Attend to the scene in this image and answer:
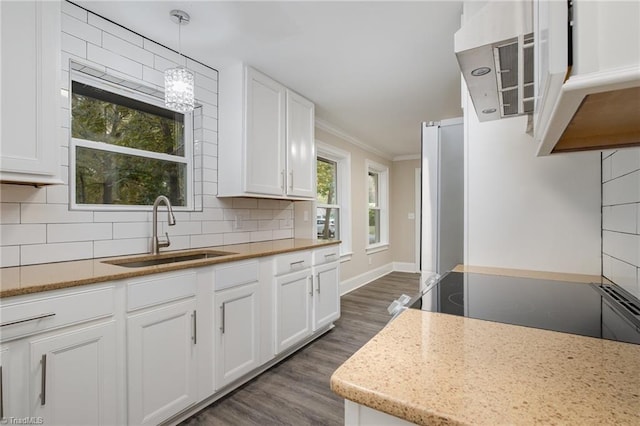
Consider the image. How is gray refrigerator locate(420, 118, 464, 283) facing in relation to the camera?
to the viewer's left

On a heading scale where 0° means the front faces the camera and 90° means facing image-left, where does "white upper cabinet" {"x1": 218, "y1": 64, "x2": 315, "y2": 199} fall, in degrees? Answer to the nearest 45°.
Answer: approximately 315°

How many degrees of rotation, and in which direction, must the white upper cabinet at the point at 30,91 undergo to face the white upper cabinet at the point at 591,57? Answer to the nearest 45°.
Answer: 0° — it already faces it

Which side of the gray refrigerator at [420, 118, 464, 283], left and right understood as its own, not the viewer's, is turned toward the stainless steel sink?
front

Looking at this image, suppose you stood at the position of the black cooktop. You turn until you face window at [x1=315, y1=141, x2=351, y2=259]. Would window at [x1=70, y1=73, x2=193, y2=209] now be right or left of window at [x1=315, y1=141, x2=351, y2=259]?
left

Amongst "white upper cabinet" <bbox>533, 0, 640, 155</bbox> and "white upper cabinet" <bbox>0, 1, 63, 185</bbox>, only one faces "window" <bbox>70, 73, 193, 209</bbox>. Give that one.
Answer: "white upper cabinet" <bbox>533, 0, 640, 155</bbox>

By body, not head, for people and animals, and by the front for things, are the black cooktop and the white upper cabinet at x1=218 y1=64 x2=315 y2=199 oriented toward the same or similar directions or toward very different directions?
very different directions

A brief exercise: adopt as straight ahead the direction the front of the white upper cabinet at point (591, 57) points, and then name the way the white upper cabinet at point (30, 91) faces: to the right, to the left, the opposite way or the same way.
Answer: the opposite way

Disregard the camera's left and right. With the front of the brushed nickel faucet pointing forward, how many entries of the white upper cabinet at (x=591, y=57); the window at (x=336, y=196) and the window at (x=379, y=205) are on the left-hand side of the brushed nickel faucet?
2

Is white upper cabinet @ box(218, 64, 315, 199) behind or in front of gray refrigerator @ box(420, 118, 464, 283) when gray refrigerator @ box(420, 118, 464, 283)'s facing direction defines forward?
in front

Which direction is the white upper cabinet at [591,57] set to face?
to the viewer's left

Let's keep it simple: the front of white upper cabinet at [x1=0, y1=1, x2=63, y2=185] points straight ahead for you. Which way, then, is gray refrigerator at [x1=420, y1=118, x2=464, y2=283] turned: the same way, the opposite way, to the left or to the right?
the opposite way

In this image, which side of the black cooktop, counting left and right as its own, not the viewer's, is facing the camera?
left
